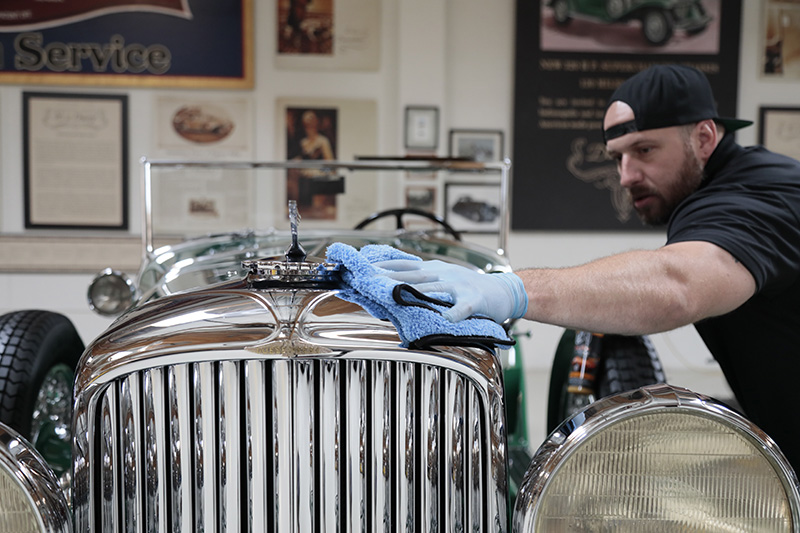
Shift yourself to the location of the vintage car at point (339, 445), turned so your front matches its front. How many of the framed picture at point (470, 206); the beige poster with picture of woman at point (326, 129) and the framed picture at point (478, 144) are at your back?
3

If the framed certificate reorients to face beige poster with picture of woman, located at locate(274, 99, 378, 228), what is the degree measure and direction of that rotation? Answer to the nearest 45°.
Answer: approximately 90° to its left

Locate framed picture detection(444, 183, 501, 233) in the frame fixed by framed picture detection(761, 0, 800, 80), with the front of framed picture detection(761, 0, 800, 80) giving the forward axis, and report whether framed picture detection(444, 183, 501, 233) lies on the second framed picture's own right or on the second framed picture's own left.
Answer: on the second framed picture's own right

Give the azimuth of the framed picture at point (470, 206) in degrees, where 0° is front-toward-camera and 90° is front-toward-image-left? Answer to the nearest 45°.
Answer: approximately 0°

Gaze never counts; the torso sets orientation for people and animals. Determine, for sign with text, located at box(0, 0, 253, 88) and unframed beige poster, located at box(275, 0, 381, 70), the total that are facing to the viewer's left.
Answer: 0

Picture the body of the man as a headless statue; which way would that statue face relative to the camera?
to the viewer's left

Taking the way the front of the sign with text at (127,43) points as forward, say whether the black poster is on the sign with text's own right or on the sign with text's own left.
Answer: on the sign with text's own left

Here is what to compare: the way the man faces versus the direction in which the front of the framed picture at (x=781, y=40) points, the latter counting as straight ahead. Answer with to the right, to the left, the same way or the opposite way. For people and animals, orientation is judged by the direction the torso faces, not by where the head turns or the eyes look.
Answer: to the right
